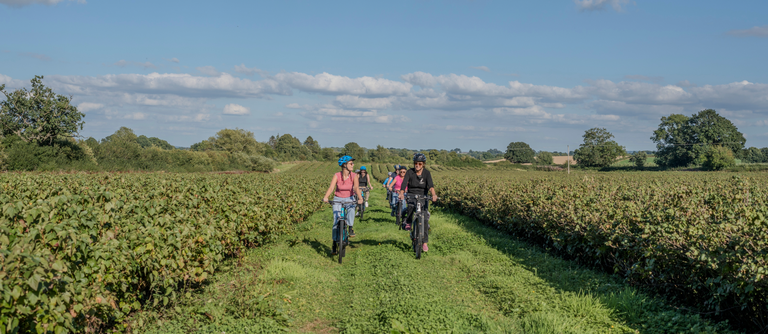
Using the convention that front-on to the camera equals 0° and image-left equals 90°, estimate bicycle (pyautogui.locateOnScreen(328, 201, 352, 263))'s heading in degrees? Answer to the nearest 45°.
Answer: approximately 0°

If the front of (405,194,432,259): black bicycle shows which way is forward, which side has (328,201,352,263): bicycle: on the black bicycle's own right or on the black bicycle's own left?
on the black bicycle's own right

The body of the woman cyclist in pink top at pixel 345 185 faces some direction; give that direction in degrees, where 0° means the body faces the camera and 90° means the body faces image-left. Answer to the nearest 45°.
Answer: approximately 0°

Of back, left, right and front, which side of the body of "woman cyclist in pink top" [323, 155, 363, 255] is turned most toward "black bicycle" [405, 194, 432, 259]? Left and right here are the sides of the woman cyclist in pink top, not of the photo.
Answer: left
